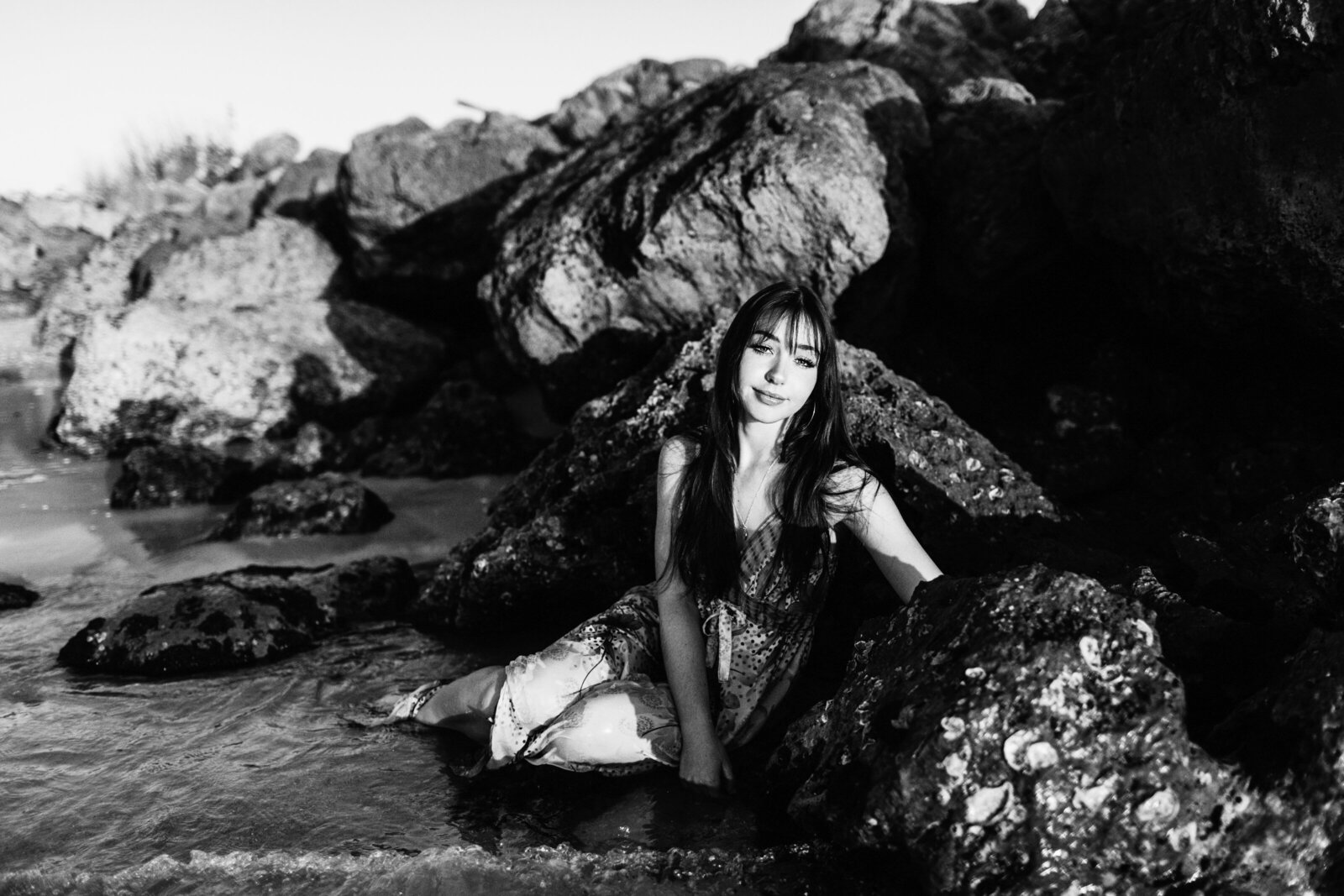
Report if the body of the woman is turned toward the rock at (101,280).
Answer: no

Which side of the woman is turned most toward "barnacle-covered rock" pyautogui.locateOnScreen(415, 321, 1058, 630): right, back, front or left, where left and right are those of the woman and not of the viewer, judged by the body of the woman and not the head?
back

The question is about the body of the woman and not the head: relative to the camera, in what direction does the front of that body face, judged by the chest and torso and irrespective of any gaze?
toward the camera

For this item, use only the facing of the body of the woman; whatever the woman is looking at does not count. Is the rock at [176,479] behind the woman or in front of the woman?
behind

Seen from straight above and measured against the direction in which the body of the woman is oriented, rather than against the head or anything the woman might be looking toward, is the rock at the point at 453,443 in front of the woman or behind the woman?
behind

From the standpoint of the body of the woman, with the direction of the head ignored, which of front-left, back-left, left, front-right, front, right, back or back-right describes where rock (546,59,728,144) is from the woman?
back

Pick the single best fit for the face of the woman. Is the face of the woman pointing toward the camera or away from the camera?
toward the camera

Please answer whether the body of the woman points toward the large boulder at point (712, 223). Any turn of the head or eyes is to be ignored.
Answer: no

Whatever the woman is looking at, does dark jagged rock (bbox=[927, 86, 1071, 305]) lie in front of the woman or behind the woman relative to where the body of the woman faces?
behind

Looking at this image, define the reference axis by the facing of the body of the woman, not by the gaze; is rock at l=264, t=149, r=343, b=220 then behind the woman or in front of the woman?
behind

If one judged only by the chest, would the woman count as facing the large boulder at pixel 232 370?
no

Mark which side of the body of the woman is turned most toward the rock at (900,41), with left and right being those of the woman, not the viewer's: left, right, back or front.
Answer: back
